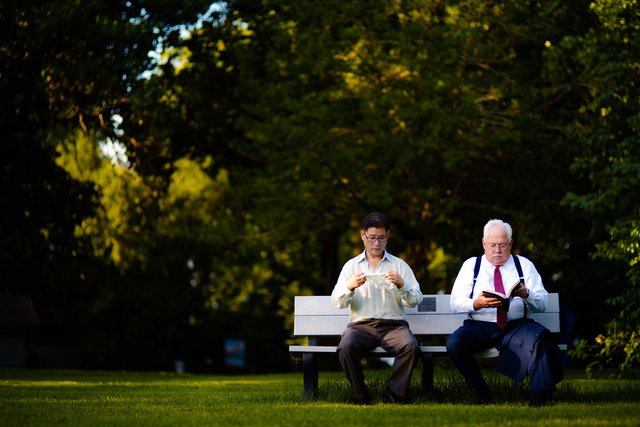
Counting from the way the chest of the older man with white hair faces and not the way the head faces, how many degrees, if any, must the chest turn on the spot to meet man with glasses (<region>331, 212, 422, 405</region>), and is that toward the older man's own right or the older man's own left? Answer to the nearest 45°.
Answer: approximately 90° to the older man's own right

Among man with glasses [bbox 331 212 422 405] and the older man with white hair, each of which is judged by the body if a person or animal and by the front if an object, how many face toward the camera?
2

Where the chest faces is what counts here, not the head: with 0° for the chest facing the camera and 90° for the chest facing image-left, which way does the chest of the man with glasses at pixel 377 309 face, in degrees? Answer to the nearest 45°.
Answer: approximately 0°

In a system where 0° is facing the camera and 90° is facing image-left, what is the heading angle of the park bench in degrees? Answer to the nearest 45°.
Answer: approximately 0°
